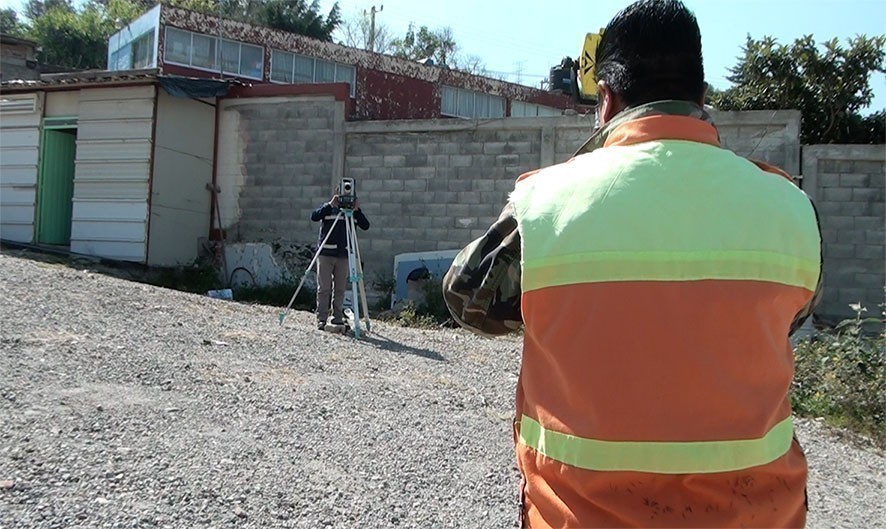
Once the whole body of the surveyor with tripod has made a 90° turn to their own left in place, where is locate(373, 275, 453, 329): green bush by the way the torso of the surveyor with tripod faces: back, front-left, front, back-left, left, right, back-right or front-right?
front-left

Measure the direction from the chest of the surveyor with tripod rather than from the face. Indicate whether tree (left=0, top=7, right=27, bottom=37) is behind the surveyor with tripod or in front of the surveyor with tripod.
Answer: behind

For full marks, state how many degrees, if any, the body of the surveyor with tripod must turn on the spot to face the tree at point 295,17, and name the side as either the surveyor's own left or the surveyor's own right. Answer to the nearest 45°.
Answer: approximately 180°

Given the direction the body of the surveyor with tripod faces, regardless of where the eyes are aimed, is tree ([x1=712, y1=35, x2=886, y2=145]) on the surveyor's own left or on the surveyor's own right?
on the surveyor's own left

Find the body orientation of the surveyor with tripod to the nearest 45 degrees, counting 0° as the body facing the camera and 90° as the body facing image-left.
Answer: approximately 0°

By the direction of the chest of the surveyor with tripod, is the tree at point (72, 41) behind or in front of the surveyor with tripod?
behind
